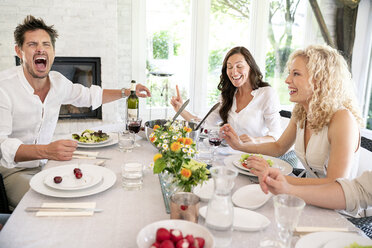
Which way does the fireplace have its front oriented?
toward the camera

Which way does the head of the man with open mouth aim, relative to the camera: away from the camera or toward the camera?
toward the camera

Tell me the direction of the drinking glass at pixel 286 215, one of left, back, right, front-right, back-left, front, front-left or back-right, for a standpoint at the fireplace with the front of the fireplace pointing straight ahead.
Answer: front

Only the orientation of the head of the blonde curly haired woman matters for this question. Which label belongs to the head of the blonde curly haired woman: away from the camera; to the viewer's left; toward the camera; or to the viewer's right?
to the viewer's left

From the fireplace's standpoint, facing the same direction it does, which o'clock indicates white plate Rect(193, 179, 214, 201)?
The white plate is roughly at 12 o'clock from the fireplace.

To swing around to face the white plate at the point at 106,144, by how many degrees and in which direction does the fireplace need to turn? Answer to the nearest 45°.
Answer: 0° — it already faces it

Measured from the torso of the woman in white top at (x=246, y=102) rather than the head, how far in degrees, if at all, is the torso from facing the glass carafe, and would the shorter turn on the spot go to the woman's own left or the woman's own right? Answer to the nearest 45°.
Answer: approximately 45° to the woman's own left

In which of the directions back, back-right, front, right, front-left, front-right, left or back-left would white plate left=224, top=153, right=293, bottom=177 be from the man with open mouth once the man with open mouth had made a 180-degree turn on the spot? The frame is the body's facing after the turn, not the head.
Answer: back

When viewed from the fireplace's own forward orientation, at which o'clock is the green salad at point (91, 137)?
The green salad is roughly at 12 o'clock from the fireplace.

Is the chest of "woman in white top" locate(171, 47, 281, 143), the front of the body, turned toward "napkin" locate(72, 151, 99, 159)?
yes

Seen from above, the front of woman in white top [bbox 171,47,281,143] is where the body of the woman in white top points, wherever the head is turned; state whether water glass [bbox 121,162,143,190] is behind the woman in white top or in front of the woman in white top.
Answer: in front

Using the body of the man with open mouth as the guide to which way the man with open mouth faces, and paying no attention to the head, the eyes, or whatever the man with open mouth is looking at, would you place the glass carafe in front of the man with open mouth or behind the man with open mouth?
in front

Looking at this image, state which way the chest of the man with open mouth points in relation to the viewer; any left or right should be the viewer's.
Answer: facing the viewer and to the right of the viewer

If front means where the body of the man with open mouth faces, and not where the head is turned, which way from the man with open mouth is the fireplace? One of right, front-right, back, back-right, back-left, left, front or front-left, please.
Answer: back-left

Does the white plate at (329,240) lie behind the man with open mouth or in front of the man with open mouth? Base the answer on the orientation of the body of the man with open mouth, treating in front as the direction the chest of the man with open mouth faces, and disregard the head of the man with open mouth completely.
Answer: in front

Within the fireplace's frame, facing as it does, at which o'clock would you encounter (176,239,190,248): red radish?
The red radish is roughly at 12 o'clock from the fireplace.

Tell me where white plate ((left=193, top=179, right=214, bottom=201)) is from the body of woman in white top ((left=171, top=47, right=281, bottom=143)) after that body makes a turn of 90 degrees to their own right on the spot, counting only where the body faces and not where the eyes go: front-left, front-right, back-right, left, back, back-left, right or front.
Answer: back-left

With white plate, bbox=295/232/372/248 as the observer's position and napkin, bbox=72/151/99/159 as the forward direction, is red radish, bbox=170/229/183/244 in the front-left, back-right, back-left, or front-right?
front-left

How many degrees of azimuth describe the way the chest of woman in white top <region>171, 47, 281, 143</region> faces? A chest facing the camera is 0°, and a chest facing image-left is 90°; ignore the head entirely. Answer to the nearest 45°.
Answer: approximately 45°

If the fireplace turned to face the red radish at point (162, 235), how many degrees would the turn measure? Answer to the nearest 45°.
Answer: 0° — it already faces it

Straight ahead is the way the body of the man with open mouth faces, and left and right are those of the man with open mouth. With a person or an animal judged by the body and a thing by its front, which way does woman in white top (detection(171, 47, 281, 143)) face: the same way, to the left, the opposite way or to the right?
to the right
